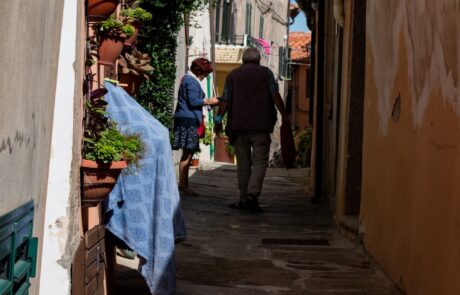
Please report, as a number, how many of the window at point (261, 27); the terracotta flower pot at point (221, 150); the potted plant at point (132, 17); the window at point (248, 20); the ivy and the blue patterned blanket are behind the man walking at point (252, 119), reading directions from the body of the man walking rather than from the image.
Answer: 2

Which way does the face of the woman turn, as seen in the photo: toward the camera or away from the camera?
away from the camera

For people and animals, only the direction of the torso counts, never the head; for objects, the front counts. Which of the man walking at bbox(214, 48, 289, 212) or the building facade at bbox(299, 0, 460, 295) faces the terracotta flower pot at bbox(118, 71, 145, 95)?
the building facade

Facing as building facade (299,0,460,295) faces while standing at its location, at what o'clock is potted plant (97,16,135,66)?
The potted plant is roughly at 11 o'clock from the building facade.

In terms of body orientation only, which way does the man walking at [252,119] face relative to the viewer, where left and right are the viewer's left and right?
facing away from the viewer

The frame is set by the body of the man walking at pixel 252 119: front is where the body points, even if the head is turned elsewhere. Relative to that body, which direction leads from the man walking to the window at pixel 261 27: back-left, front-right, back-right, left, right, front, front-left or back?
front

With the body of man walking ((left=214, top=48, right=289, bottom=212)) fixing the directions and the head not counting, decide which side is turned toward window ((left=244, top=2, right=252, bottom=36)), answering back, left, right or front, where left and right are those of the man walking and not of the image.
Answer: front

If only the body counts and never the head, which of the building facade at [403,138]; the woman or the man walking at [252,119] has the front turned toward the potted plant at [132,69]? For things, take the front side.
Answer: the building facade

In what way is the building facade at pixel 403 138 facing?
to the viewer's left
